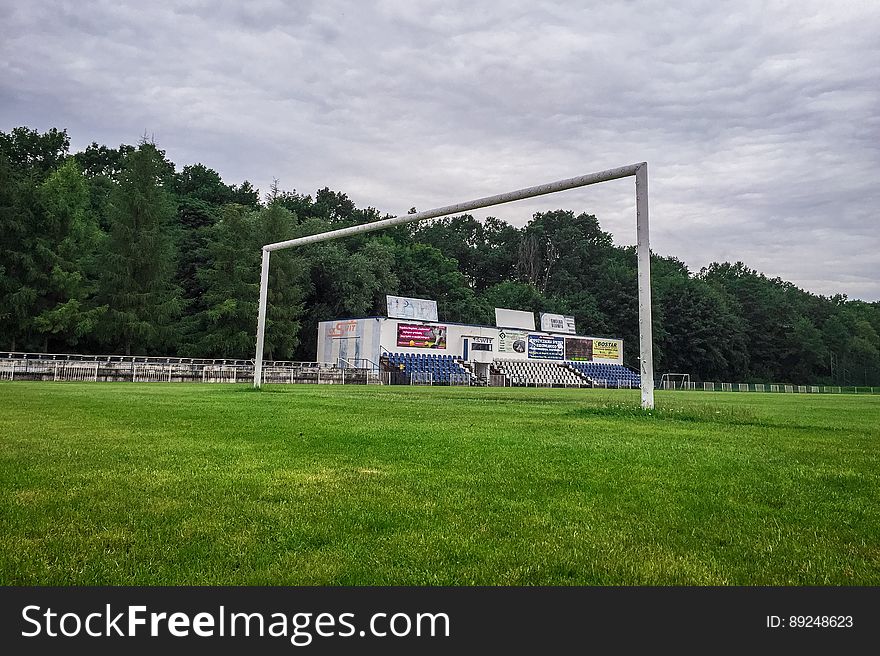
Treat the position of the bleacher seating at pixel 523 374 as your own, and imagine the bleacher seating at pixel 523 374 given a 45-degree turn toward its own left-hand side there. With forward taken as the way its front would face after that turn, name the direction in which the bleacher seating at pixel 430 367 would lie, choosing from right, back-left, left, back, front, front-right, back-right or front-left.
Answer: back-right

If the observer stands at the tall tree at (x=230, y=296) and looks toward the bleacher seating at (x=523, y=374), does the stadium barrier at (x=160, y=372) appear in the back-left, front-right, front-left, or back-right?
back-right

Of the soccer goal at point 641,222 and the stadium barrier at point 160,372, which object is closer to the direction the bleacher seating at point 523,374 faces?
the soccer goal

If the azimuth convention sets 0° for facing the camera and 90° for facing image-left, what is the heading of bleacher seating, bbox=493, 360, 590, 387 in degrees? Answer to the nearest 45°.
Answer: approximately 315°

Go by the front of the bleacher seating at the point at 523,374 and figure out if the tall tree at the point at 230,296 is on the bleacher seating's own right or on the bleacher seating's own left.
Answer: on the bleacher seating's own right

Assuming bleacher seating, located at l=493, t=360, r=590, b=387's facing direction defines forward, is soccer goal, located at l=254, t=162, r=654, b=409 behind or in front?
in front

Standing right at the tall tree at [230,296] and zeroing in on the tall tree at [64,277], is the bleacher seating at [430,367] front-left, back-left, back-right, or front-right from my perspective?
back-left

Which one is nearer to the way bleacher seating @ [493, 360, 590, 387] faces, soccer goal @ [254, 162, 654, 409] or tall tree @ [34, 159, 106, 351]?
the soccer goal

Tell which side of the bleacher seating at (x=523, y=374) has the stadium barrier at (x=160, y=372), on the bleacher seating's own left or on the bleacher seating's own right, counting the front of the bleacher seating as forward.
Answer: on the bleacher seating's own right

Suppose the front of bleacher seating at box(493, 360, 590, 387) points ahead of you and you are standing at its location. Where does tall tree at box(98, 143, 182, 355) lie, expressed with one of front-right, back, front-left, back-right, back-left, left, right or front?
right
